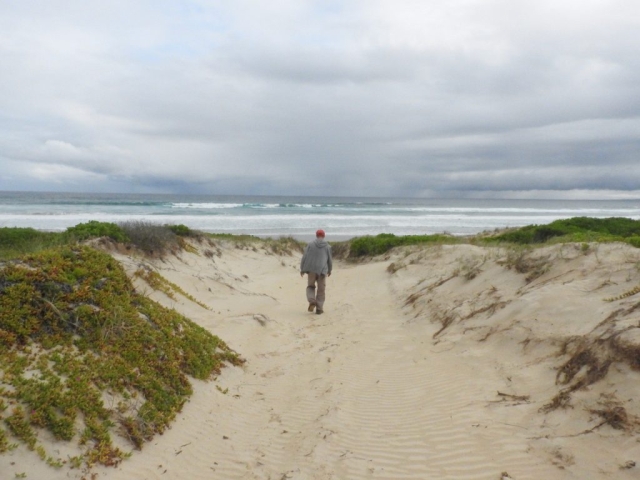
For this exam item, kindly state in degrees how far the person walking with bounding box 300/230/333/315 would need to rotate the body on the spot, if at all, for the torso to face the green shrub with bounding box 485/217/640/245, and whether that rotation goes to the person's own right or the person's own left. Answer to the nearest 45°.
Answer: approximately 45° to the person's own right

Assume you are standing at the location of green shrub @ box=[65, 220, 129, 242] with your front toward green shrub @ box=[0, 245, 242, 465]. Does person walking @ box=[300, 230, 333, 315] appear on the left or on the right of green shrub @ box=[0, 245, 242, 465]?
left

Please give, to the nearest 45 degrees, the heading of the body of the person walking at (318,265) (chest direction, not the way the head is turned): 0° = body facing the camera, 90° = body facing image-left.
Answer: approximately 180°

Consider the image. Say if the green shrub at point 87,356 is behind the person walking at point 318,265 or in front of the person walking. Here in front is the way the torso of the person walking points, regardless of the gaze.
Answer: behind

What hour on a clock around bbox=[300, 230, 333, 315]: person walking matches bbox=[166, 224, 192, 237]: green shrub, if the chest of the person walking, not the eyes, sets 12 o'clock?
The green shrub is roughly at 11 o'clock from the person walking.

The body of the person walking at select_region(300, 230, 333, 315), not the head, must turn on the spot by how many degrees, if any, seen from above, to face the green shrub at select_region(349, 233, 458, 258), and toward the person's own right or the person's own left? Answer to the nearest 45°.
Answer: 0° — they already face it
